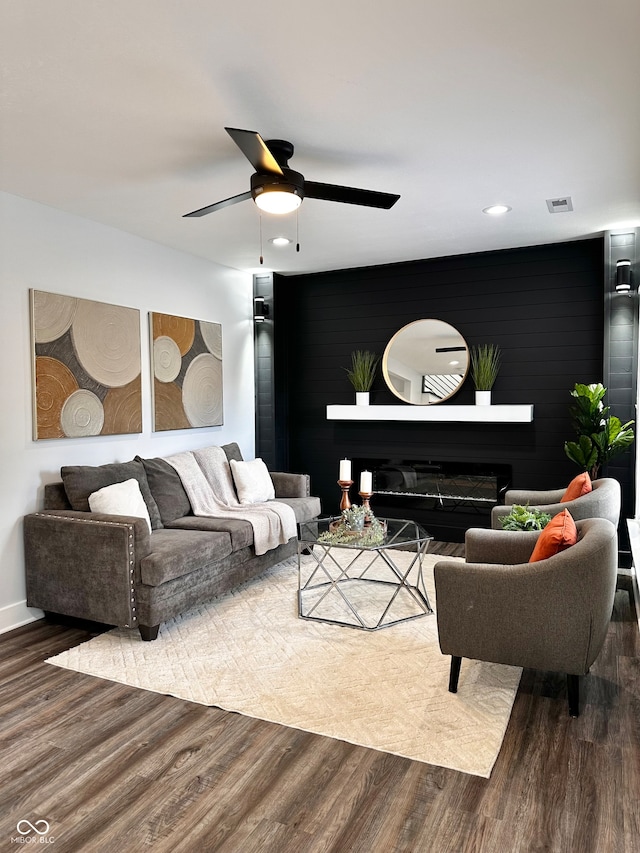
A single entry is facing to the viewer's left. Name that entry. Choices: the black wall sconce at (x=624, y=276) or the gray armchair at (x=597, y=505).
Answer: the gray armchair

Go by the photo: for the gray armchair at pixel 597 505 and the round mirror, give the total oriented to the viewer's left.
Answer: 1

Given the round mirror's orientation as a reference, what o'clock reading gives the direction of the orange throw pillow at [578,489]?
The orange throw pillow is roughly at 11 o'clock from the round mirror.

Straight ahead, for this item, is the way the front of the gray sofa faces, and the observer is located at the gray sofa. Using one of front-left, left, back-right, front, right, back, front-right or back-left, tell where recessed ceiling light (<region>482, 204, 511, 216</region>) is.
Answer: front-left

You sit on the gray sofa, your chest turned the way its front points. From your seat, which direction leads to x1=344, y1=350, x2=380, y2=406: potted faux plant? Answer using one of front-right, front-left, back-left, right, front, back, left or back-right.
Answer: left

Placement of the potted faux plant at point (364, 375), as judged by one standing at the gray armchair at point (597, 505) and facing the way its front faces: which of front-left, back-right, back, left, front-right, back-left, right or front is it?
front-right

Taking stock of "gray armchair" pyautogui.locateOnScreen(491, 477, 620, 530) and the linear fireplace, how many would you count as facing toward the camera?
1

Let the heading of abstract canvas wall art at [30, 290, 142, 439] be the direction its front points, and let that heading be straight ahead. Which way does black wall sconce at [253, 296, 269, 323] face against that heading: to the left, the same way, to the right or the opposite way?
to the right

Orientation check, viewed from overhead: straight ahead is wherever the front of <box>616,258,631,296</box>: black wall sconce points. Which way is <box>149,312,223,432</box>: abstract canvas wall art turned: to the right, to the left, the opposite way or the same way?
to the left

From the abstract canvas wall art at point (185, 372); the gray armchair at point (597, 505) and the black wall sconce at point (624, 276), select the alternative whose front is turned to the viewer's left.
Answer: the gray armchair

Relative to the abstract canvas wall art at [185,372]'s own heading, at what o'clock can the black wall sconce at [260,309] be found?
The black wall sconce is roughly at 9 o'clock from the abstract canvas wall art.

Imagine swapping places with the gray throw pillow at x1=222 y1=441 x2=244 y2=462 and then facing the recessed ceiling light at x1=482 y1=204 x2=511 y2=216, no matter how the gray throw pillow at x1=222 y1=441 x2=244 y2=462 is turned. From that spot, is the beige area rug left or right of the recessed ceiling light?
right

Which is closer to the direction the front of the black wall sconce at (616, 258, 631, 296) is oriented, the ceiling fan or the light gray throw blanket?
the ceiling fan
